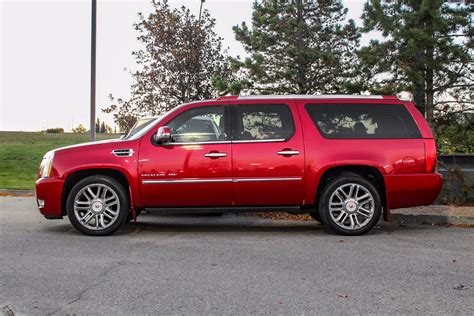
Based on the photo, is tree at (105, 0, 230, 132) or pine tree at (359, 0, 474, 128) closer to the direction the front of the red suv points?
the tree

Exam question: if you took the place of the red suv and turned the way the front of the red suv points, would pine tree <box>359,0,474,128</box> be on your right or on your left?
on your right

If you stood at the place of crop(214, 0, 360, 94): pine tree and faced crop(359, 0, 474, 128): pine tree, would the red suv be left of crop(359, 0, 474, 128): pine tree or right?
right

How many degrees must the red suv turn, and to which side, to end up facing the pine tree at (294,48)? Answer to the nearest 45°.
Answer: approximately 90° to its right

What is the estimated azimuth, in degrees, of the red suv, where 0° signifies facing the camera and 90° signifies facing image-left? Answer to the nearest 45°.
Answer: approximately 90°

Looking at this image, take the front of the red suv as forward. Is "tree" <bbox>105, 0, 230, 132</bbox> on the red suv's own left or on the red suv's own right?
on the red suv's own right
